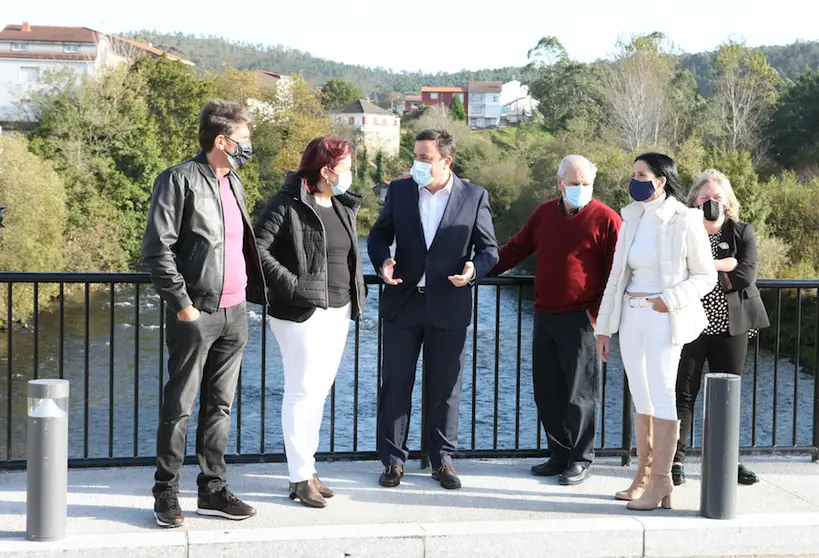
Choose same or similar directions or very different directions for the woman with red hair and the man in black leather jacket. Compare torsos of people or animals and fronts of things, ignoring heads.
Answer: same or similar directions

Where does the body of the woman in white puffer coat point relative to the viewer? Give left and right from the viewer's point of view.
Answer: facing the viewer and to the left of the viewer

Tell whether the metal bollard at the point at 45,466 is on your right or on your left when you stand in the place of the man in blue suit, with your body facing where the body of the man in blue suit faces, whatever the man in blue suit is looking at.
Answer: on your right

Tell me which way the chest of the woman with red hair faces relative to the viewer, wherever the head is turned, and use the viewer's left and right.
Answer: facing the viewer and to the right of the viewer

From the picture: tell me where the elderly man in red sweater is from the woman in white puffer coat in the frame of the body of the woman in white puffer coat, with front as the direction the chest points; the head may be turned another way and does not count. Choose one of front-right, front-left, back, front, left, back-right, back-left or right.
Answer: right

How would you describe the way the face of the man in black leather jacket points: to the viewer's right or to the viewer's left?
to the viewer's right

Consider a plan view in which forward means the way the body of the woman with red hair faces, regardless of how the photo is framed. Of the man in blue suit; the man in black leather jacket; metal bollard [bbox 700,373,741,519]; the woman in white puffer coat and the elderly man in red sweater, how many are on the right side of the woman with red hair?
1

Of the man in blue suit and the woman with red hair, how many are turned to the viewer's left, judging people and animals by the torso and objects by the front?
0

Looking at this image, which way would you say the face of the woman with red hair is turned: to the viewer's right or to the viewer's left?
to the viewer's right

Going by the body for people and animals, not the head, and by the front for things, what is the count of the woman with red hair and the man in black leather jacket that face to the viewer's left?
0

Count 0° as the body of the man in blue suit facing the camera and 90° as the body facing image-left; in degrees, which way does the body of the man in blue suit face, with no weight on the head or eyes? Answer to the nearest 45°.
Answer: approximately 0°

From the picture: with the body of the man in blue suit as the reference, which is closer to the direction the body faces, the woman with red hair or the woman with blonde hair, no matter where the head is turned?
the woman with red hair

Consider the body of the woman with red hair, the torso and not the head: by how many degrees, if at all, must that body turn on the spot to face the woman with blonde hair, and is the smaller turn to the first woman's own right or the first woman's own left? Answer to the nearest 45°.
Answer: approximately 45° to the first woman's own left

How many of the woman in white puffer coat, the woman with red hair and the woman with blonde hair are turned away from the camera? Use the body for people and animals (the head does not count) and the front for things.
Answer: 0

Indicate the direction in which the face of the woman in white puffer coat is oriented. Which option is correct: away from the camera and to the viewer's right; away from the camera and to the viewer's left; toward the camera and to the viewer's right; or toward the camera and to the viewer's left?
toward the camera and to the viewer's left

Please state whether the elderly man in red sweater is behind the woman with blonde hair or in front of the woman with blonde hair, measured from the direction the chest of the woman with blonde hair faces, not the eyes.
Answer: in front

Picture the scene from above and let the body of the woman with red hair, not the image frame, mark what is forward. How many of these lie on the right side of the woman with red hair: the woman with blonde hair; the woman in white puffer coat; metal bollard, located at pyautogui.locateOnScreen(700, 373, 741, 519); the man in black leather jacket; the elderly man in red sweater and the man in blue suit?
1
